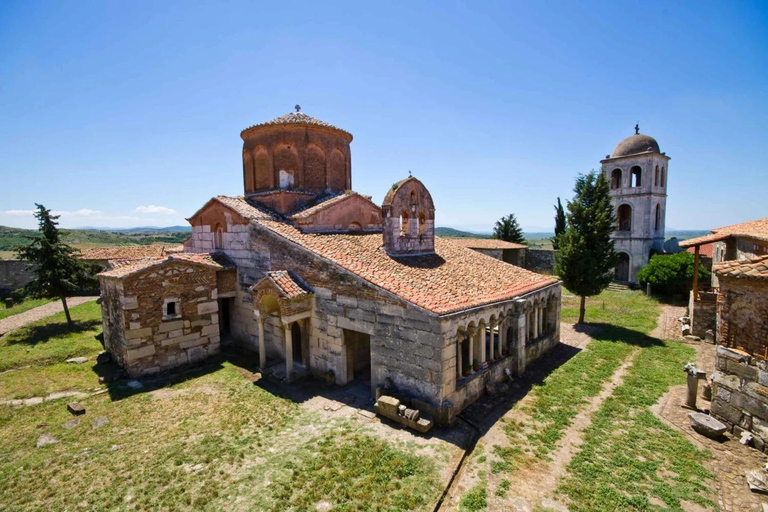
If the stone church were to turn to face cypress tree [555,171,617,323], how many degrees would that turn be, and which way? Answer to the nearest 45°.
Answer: approximately 45° to its left

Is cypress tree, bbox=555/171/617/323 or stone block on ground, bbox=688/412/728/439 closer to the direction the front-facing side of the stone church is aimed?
the stone block on ground

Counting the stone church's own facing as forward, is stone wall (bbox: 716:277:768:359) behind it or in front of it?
in front

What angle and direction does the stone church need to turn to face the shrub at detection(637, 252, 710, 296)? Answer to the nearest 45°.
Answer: approximately 45° to its left

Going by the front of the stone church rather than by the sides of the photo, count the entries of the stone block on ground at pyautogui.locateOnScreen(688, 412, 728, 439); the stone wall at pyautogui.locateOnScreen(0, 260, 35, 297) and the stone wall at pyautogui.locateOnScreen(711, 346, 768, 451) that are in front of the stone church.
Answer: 2

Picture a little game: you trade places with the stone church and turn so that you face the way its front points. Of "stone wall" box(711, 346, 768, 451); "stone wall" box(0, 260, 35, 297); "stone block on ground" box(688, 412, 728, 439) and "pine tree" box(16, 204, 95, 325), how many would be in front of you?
2

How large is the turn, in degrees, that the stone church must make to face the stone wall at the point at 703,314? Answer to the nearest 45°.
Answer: approximately 45° to its left

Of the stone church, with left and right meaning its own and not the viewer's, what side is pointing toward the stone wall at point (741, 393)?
front

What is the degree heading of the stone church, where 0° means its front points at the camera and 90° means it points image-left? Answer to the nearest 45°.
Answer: approximately 315°

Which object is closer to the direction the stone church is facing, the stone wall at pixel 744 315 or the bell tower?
the stone wall

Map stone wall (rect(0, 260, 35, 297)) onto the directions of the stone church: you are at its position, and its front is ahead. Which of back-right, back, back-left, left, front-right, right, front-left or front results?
back

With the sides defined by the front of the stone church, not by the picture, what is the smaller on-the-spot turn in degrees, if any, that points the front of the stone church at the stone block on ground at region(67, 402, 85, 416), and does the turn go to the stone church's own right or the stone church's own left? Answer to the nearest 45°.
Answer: approximately 135° to the stone church's own right
